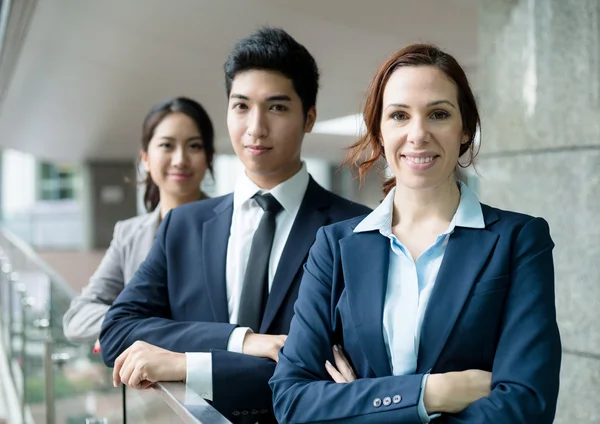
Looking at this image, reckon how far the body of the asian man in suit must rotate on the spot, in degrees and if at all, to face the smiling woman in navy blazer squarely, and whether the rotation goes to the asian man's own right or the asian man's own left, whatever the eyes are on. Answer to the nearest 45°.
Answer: approximately 45° to the asian man's own left

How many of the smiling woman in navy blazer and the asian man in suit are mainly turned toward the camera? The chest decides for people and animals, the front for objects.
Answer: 2

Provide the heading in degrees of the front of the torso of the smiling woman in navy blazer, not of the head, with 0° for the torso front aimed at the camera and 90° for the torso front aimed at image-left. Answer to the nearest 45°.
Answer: approximately 0°

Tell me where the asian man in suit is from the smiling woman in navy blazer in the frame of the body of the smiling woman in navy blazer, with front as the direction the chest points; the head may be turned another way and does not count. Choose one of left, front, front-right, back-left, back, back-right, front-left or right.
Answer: back-right

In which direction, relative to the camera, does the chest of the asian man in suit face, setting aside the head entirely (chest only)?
toward the camera
